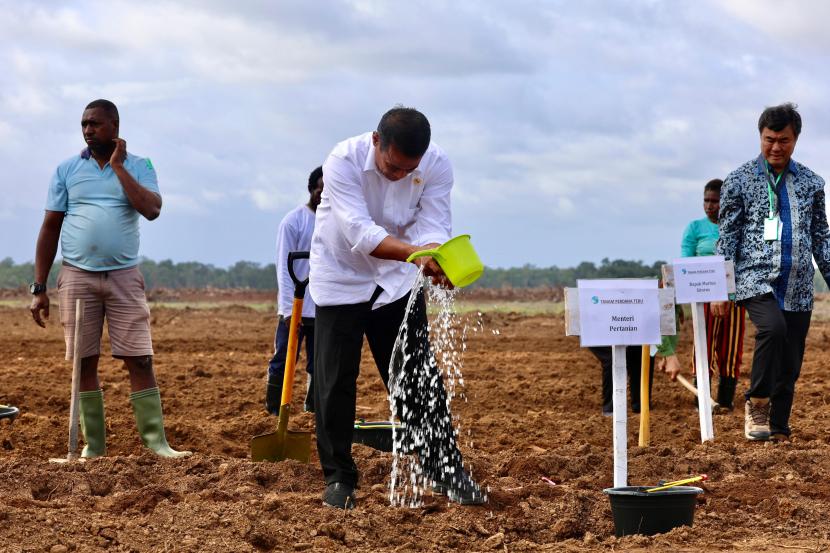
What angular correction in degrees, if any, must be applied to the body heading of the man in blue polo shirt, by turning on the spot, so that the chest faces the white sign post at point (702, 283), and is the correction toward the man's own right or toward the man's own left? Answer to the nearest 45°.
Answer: approximately 90° to the man's own left

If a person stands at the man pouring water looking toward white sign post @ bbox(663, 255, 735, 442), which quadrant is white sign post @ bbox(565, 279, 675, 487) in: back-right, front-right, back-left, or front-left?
front-right

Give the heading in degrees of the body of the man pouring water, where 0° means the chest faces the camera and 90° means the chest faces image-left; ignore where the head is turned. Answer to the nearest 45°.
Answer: approximately 315°

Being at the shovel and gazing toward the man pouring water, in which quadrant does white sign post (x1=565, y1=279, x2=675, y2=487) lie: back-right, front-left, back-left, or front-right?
front-left

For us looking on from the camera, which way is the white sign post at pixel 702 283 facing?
facing the viewer

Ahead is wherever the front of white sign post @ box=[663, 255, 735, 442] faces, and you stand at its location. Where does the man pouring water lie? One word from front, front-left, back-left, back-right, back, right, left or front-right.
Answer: front-right

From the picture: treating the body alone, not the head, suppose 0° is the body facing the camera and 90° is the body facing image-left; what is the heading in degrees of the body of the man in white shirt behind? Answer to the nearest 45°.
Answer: approximately 315°

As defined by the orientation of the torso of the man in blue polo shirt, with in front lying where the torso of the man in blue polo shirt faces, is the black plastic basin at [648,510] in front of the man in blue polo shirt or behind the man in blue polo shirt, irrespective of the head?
in front

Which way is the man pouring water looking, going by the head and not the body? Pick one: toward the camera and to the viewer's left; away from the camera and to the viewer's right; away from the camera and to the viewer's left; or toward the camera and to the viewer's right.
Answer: toward the camera and to the viewer's right

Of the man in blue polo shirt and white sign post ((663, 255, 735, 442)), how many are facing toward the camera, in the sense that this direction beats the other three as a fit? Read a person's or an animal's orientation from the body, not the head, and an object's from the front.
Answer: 2

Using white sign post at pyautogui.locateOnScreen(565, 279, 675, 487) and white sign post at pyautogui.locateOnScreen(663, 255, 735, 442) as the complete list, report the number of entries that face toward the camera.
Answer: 2

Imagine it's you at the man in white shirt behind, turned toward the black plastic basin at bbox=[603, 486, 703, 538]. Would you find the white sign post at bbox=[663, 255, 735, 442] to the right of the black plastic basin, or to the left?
left
